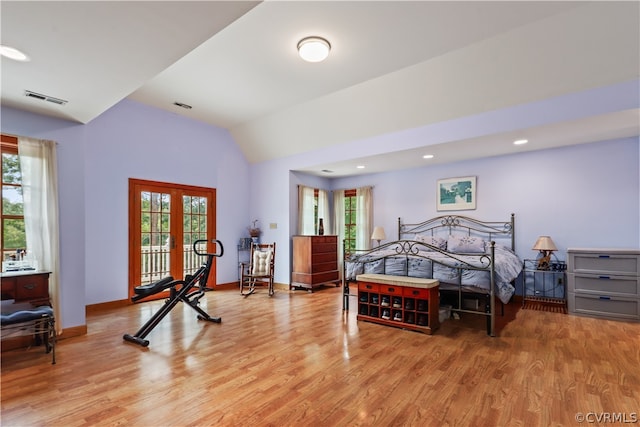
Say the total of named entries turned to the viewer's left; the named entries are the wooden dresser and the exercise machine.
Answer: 0

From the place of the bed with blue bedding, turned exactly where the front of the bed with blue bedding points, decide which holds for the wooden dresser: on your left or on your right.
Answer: on your right

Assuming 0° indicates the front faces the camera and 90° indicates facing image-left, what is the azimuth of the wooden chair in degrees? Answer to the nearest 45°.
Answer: approximately 45°

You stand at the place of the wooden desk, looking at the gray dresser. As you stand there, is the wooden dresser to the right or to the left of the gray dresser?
left

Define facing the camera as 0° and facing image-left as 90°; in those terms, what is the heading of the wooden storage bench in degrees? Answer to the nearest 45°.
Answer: approximately 45°

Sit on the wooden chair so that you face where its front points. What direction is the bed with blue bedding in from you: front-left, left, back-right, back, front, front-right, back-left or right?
left

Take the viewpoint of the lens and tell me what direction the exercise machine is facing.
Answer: facing away from the viewer and to the right of the viewer

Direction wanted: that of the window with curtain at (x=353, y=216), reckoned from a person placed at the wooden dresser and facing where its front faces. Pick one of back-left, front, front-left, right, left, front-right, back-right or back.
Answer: left

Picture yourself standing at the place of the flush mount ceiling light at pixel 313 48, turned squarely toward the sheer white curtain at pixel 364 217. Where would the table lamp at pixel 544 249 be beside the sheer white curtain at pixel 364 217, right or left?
right
